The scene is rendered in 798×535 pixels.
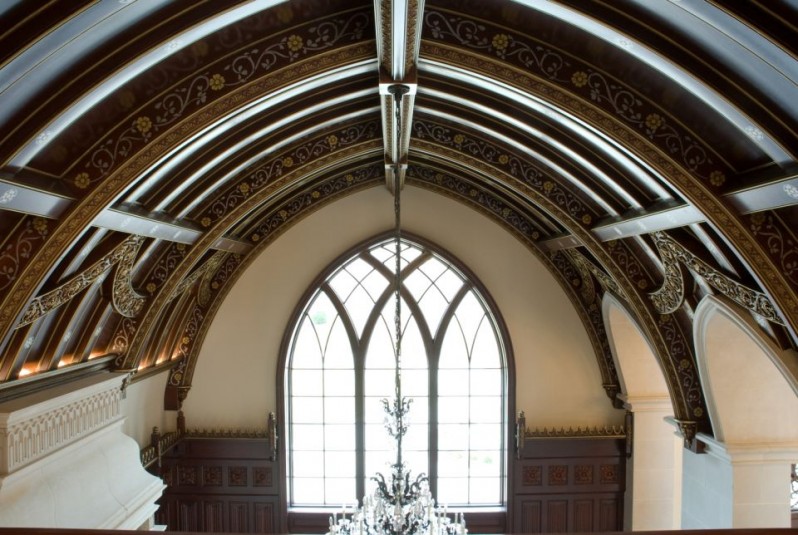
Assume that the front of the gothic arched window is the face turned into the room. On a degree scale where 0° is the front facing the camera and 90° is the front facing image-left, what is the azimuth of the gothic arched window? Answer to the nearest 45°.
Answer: approximately 0°

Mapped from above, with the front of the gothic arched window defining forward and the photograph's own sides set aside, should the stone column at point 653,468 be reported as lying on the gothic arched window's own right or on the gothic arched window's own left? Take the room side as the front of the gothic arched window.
on the gothic arched window's own left

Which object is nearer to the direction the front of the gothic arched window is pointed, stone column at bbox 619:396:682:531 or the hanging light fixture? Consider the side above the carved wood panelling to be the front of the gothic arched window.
the hanging light fixture

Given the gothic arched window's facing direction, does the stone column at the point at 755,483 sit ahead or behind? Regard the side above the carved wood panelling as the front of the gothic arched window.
ahead

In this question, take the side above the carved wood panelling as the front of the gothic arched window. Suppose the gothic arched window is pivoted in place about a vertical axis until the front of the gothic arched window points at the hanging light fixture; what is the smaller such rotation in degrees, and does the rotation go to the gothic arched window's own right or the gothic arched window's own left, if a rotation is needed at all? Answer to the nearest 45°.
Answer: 0° — it already faces it
